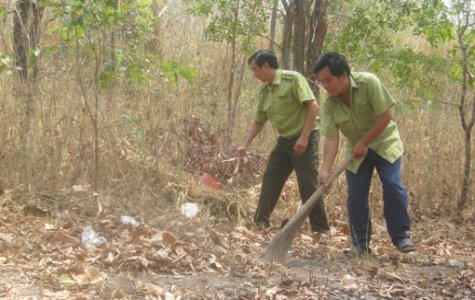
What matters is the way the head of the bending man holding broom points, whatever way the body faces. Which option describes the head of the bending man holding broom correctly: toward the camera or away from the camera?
toward the camera

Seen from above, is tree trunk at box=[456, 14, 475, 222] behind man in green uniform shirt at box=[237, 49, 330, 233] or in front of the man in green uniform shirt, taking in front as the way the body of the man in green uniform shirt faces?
behind

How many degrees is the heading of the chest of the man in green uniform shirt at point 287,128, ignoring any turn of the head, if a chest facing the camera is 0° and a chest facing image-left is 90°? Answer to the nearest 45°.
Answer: approximately 45°

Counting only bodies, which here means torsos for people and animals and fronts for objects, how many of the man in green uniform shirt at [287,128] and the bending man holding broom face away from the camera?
0

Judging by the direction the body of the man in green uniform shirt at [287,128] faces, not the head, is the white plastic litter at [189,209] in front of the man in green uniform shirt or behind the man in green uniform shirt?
in front

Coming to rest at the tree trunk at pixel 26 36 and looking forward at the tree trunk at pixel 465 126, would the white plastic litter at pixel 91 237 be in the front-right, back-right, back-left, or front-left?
front-right

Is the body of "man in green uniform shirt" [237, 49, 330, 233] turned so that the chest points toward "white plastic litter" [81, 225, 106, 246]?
yes

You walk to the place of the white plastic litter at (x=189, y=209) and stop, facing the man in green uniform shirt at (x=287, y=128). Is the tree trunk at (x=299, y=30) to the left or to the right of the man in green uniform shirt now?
left

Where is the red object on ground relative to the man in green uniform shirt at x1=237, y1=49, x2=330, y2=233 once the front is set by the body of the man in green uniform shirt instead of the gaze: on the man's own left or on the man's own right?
on the man's own right

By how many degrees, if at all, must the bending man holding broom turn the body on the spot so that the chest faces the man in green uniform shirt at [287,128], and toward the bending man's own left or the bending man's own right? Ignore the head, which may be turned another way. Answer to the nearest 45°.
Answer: approximately 90° to the bending man's own right

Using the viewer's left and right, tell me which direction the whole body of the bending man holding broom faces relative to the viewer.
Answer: facing the viewer and to the left of the viewer

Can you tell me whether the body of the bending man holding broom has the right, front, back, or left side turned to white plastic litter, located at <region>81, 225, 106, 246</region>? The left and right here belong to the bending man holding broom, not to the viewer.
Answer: front

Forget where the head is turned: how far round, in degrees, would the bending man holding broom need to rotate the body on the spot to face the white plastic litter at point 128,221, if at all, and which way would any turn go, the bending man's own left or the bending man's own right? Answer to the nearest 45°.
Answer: approximately 45° to the bending man's own right

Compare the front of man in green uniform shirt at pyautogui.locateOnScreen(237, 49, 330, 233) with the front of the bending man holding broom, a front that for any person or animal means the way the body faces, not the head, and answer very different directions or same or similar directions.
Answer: same or similar directions

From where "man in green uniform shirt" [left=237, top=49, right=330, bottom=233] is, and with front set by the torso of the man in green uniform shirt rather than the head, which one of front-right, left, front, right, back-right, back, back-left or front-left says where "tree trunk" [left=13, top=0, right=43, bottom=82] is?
front-right

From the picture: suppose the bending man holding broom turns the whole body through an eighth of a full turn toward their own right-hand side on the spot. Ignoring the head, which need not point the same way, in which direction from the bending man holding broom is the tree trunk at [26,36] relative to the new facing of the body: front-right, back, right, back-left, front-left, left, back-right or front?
front
